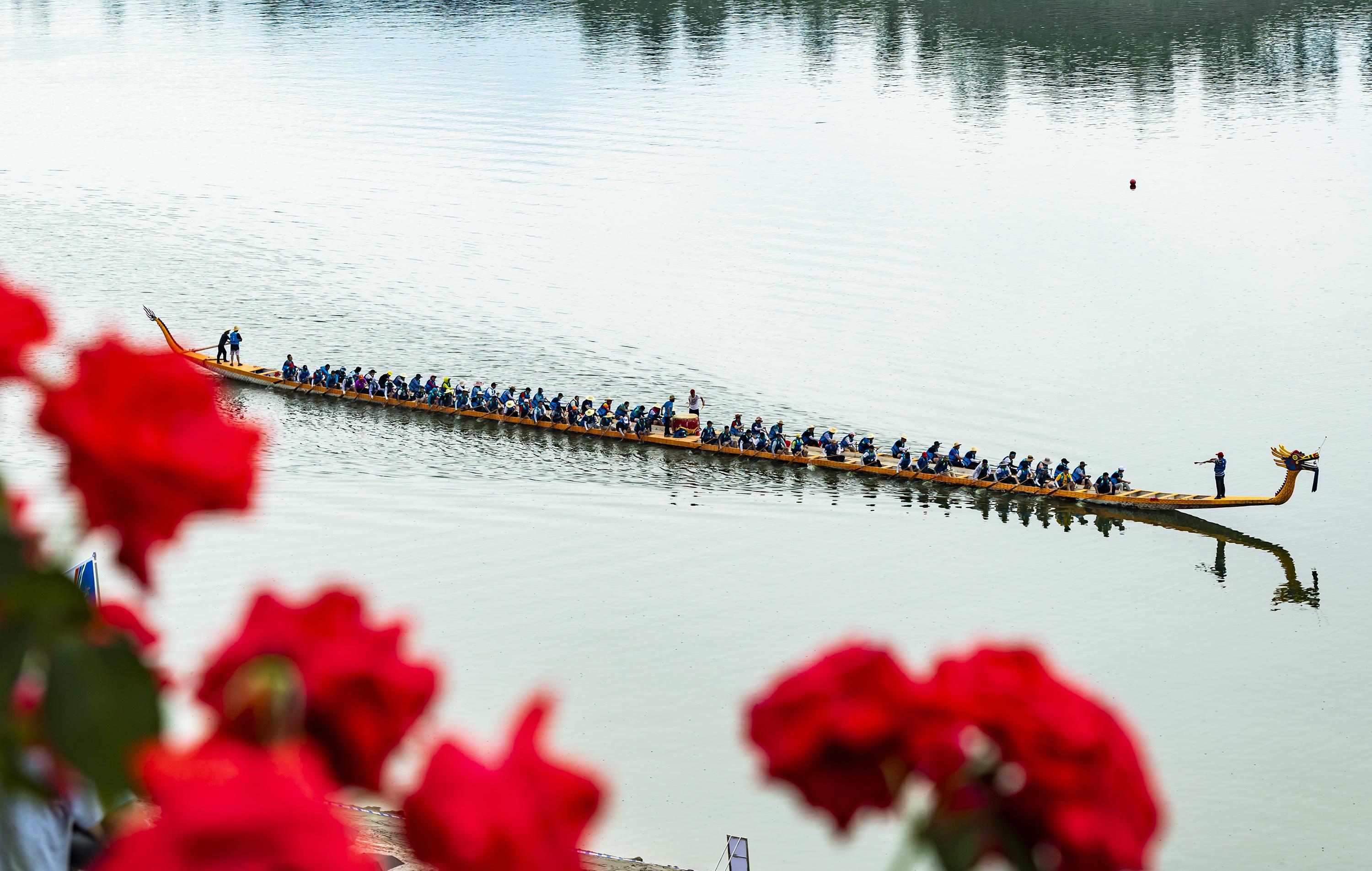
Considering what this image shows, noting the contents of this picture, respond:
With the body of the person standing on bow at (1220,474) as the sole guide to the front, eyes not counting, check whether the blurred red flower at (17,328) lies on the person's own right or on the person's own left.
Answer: on the person's own left

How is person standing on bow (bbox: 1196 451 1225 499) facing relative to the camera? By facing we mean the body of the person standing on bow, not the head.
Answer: to the viewer's left

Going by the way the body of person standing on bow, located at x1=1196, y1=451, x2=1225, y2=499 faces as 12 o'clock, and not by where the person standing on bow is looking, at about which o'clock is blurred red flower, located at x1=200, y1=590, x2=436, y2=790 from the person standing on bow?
The blurred red flower is roughly at 9 o'clock from the person standing on bow.

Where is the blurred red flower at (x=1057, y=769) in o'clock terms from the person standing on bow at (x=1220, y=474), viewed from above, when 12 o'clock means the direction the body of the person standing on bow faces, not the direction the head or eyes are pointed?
The blurred red flower is roughly at 9 o'clock from the person standing on bow.

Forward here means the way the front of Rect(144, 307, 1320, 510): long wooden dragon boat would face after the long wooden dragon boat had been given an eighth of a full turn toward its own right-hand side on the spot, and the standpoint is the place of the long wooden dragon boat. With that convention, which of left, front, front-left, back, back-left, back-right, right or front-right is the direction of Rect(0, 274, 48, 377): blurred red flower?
front

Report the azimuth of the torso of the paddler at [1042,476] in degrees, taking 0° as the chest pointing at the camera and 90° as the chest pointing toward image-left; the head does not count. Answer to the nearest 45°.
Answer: approximately 315°

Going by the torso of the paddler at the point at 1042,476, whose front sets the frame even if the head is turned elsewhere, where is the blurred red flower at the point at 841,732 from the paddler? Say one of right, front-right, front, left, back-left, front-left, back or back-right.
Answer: front-right

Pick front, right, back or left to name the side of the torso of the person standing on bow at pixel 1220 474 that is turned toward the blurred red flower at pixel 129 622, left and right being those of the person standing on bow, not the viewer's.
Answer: left

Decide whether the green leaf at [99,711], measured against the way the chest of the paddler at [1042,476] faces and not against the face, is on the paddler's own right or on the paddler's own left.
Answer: on the paddler's own right

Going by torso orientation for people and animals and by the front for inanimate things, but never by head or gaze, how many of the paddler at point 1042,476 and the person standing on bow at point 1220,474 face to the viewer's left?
1

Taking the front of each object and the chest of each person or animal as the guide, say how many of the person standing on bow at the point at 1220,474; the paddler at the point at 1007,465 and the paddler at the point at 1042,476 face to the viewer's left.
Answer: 1

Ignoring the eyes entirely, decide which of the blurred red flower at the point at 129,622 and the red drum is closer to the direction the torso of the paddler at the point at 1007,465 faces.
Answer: the blurred red flower

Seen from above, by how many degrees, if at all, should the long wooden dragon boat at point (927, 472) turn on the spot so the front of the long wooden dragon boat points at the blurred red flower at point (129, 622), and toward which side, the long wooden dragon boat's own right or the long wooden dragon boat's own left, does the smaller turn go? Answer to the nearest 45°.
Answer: approximately 45° to the long wooden dragon boat's own right

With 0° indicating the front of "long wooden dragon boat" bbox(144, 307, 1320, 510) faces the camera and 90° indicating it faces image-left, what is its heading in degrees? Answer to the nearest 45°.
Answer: approximately 315°

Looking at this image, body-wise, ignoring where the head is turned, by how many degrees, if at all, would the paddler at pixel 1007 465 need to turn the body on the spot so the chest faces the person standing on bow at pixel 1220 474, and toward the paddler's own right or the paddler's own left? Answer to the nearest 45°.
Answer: approximately 45° to the paddler's own left

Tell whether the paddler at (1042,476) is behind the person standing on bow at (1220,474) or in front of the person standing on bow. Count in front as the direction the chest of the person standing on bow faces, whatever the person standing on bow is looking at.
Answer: in front
